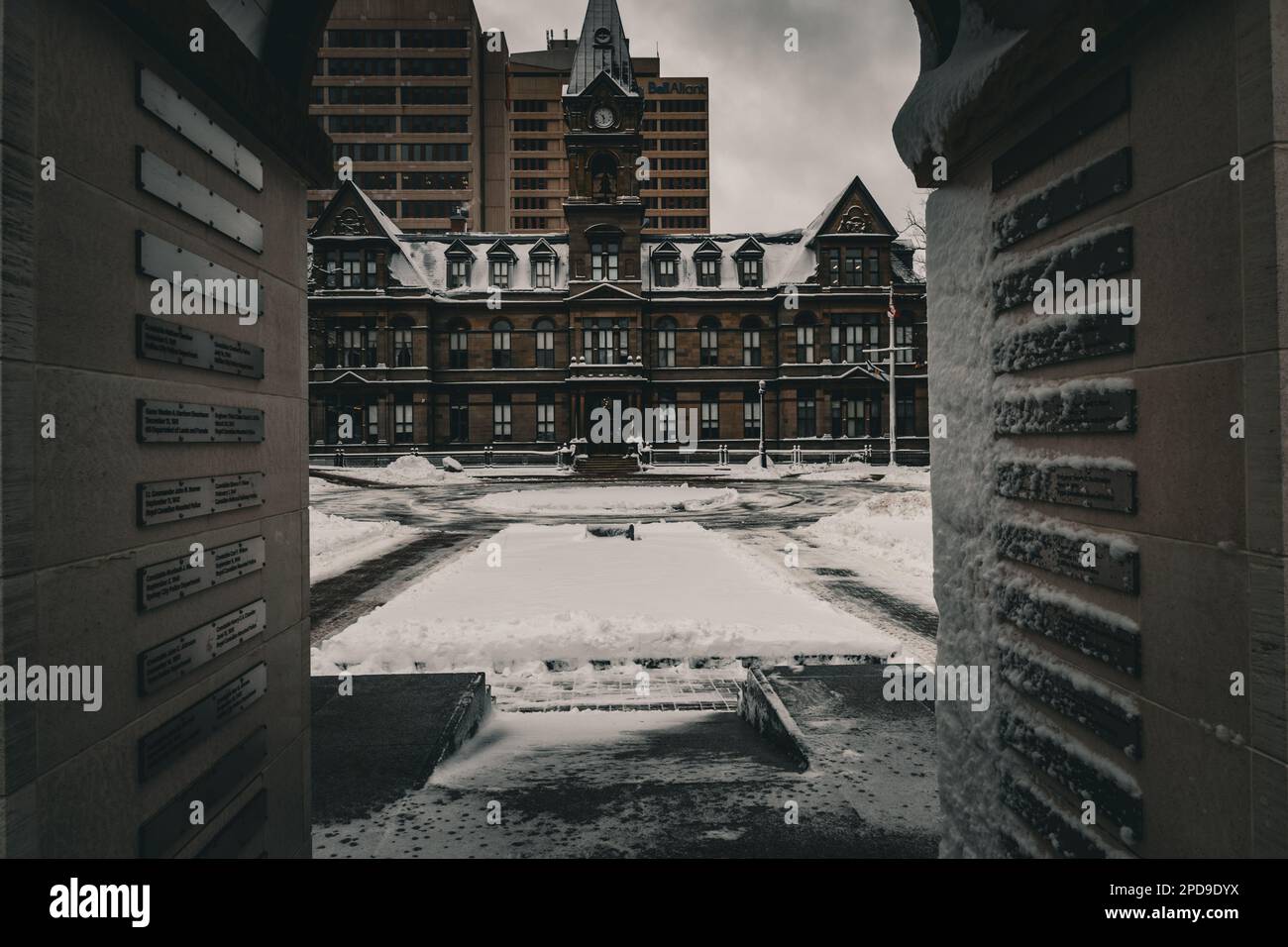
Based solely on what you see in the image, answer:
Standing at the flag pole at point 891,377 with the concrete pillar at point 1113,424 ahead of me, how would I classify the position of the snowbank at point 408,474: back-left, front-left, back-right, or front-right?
front-right

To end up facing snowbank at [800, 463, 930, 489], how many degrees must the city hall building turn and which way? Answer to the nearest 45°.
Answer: approximately 45° to its left

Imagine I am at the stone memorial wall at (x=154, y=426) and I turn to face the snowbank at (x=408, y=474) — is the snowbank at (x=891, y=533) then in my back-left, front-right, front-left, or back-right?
front-right

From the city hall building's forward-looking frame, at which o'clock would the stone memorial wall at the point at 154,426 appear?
The stone memorial wall is roughly at 12 o'clock from the city hall building.

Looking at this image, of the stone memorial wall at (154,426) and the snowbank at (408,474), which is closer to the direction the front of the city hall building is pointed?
the stone memorial wall

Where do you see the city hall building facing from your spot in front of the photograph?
facing the viewer

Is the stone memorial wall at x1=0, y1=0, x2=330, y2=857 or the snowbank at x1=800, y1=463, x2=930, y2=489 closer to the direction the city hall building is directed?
the stone memorial wall

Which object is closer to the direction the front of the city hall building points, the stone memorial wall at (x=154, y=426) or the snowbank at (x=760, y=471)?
the stone memorial wall

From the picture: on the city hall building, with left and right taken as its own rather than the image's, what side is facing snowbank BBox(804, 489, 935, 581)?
front

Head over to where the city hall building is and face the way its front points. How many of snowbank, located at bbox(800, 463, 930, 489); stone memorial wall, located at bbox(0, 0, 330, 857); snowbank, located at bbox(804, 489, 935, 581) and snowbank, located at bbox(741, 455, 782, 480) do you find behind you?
0

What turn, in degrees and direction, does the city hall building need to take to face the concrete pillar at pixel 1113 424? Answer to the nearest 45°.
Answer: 0° — it already faces it
